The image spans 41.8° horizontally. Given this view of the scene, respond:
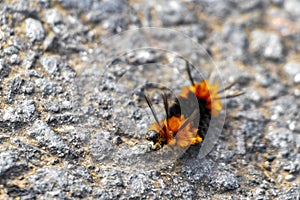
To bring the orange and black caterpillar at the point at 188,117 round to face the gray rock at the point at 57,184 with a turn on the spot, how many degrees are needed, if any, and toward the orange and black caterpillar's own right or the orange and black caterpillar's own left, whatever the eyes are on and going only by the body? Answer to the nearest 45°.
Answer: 0° — it already faces it

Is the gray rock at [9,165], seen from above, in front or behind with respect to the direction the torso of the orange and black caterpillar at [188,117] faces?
in front

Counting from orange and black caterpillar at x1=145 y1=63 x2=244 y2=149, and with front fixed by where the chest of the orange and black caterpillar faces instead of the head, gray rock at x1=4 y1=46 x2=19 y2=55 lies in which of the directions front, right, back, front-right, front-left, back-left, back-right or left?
front-right

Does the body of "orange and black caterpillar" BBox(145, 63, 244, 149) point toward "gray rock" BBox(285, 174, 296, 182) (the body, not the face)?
no

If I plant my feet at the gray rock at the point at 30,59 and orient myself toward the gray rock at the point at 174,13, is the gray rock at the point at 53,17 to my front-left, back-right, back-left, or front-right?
front-left

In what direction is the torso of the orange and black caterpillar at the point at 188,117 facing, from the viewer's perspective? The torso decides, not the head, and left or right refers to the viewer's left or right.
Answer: facing the viewer and to the left of the viewer

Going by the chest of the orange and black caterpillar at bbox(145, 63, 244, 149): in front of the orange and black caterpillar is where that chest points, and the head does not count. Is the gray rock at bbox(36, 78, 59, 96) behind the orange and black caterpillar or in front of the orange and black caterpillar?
in front

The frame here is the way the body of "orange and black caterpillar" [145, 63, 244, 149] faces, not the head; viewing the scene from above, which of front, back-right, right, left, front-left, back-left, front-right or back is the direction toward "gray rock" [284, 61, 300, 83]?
back

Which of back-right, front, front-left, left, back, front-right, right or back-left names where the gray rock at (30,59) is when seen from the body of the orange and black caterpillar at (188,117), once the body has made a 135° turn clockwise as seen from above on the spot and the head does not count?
left

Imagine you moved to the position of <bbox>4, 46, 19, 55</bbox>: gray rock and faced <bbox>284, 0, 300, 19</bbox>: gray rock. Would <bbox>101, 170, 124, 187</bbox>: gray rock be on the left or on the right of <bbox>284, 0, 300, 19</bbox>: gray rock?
right

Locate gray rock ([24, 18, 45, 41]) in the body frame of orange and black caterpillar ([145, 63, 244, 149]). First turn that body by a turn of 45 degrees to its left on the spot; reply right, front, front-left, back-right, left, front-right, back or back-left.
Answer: right

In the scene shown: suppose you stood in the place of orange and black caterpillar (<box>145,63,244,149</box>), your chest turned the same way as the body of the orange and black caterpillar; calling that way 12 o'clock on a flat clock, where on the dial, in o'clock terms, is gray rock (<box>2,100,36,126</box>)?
The gray rock is roughly at 1 o'clock from the orange and black caterpillar.

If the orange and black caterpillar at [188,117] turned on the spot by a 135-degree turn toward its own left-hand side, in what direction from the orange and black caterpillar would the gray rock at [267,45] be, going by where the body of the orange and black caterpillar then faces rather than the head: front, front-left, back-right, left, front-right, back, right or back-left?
front-left

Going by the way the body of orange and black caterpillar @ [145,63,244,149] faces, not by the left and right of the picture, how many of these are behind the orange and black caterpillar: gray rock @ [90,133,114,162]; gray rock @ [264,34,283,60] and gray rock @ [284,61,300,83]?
2

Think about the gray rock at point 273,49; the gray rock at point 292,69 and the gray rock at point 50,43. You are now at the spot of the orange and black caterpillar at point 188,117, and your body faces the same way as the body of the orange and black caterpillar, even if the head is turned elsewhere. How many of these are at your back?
2

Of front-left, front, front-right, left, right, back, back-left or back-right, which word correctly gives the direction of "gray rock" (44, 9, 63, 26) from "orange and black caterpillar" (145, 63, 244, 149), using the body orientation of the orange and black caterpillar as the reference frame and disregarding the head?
front-right
